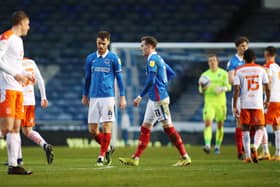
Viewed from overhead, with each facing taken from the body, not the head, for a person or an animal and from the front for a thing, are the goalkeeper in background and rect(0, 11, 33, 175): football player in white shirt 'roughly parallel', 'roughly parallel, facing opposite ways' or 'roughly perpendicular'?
roughly perpendicular

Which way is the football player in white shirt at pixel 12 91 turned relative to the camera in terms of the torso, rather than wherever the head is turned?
to the viewer's right

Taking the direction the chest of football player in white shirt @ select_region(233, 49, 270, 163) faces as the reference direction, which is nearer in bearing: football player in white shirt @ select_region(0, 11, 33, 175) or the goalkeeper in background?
the goalkeeper in background

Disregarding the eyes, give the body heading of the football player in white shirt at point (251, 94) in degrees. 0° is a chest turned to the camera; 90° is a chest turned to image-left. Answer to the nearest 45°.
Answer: approximately 180°

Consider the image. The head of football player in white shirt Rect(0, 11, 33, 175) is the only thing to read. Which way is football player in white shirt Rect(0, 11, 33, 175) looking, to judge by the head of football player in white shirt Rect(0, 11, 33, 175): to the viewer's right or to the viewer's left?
to the viewer's right

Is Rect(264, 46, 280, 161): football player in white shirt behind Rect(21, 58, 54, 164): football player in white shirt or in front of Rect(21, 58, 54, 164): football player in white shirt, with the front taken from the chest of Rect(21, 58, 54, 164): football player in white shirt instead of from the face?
behind

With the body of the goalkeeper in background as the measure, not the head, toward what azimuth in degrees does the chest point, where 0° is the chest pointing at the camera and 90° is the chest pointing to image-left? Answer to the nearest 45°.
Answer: approximately 0°
